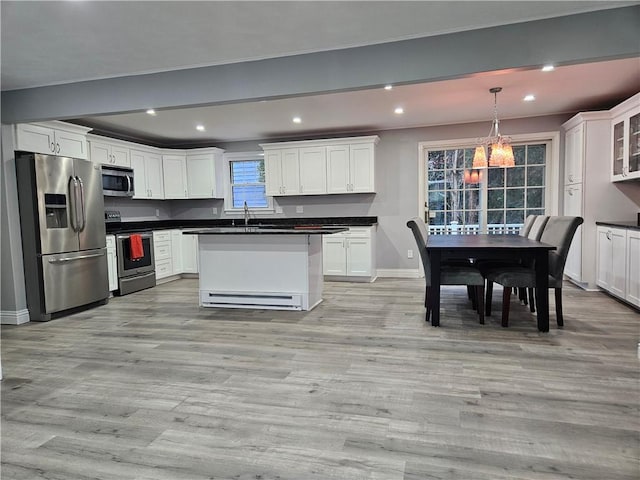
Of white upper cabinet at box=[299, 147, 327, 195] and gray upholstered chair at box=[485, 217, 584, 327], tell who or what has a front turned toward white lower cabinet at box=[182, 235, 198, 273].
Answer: the gray upholstered chair

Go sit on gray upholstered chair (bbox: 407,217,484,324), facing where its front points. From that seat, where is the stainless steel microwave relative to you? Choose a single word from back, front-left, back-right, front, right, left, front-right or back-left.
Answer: back

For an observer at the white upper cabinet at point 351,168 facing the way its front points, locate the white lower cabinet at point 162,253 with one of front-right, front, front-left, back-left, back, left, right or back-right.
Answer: right

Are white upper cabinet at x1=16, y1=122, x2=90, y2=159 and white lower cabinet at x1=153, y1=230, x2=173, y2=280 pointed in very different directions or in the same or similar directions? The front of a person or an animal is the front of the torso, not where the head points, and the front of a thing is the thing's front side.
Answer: same or similar directions

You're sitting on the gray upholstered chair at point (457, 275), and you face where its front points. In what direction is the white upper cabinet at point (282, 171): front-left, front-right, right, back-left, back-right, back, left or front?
back-left

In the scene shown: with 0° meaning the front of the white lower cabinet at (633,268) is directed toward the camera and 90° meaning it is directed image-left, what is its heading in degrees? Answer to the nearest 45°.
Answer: approximately 45°

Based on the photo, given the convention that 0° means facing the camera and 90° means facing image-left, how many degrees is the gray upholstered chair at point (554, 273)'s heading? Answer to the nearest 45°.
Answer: approximately 90°

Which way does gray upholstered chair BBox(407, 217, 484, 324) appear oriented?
to the viewer's right

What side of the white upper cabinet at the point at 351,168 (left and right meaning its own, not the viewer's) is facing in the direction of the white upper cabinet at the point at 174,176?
right

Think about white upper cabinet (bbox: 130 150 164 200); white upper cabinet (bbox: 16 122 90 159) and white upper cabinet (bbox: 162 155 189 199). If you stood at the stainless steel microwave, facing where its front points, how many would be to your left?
2

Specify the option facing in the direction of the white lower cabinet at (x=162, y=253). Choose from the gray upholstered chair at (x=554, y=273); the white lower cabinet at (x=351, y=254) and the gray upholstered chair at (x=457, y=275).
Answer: the gray upholstered chair at (x=554, y=273)

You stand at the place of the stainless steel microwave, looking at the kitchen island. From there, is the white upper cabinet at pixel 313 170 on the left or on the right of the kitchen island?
left

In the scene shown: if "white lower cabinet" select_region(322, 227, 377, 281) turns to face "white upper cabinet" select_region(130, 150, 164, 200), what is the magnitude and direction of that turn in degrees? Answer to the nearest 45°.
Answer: approximately 90° to its right

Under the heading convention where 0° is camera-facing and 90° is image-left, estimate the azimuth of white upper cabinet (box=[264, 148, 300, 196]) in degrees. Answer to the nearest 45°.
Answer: approximately 0°

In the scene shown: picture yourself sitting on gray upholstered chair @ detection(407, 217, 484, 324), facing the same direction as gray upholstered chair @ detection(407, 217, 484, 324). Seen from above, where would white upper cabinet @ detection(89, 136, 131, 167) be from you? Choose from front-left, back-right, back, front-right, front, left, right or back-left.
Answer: back

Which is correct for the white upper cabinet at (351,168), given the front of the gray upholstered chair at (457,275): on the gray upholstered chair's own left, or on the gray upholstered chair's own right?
on the gray upholstered chair's own left

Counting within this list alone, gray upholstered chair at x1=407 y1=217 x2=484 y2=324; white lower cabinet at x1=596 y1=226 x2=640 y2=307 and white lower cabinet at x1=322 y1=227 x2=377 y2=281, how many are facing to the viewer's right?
1

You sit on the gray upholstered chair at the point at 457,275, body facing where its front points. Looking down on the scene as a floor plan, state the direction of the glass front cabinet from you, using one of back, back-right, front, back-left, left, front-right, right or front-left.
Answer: front-left

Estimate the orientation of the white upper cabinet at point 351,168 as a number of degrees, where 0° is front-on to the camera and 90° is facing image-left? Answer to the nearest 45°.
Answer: approximately 0°

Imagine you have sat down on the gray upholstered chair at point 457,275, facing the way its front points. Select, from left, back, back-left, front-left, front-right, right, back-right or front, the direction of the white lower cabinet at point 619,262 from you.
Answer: front-left

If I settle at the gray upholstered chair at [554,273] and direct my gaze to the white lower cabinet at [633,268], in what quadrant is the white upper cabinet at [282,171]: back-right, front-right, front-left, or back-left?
back-left

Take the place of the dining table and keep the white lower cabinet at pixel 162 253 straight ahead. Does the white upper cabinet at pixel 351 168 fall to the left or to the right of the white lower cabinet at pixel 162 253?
right
